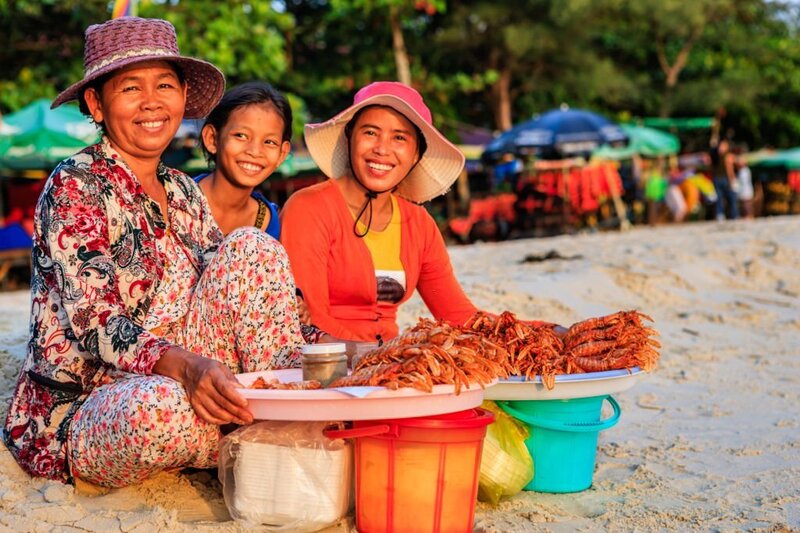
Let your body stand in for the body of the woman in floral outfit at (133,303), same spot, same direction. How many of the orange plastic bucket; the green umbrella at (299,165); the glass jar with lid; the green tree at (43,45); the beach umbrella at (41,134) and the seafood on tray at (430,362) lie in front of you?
3

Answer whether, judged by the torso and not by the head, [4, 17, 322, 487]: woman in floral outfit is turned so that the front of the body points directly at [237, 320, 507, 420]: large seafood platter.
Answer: yes

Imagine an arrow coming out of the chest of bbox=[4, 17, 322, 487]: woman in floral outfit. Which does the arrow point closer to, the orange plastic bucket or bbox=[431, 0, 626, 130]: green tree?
the orange plastic bucket

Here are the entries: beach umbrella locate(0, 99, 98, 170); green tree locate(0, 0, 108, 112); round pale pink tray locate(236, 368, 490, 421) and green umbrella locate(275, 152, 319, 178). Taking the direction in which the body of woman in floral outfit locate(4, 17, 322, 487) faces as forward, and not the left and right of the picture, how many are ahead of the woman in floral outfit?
1

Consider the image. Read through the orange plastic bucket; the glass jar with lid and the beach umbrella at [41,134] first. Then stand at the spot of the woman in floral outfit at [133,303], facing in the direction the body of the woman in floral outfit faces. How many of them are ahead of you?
2

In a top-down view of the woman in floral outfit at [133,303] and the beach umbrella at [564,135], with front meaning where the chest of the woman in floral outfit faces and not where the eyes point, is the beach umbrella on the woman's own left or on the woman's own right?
on the woman's own left

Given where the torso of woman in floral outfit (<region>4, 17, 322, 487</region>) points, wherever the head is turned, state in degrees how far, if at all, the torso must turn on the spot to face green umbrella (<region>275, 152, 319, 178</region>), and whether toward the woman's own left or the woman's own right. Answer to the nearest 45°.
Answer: approximately 135° to the woman's own left

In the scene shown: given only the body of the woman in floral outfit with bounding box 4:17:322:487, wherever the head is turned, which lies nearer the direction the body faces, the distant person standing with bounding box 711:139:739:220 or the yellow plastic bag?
the yellow plastic bag

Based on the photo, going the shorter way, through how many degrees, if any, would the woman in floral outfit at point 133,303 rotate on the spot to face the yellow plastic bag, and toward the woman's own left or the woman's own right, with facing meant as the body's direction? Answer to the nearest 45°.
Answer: approximately 45° to the woman's own left

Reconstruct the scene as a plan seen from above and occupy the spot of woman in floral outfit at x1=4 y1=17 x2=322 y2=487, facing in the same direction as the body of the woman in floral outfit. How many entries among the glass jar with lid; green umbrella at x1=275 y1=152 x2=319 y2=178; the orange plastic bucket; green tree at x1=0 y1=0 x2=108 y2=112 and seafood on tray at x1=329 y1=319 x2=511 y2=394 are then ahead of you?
3

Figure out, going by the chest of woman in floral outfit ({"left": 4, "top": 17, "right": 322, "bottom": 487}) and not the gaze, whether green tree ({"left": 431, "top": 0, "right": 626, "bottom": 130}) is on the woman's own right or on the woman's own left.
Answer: on the woman's own left

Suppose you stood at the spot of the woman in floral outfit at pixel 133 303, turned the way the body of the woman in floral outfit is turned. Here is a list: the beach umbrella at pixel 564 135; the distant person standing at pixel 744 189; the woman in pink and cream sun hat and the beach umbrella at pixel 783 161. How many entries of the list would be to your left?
4

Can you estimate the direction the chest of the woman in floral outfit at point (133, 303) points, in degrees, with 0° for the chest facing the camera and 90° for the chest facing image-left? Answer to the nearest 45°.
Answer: approximately 315°

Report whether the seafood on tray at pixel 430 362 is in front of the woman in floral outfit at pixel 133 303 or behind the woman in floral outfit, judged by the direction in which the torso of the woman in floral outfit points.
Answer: in front

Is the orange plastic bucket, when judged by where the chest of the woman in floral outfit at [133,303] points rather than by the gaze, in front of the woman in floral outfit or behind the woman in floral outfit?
in front

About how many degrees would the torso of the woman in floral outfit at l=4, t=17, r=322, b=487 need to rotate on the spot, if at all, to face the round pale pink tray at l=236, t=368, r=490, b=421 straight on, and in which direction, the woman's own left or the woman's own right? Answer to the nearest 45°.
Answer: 0° — they already face it

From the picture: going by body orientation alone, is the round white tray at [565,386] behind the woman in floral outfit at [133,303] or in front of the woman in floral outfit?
in front

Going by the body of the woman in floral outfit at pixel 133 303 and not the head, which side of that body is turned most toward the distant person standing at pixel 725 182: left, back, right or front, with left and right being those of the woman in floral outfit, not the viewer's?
left
